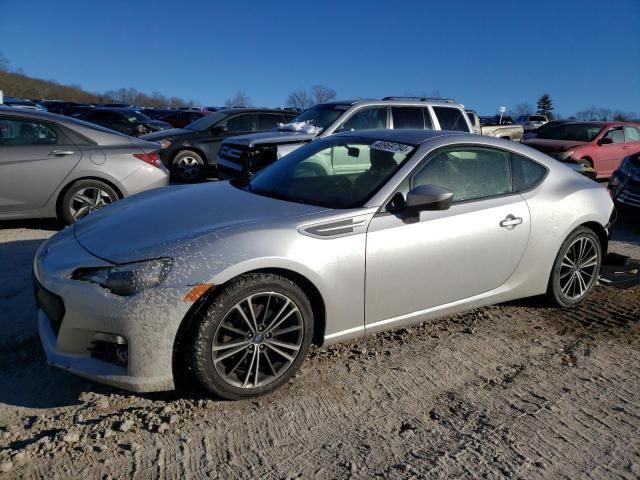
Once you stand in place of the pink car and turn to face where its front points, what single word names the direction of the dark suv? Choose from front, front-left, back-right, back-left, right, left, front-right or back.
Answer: front

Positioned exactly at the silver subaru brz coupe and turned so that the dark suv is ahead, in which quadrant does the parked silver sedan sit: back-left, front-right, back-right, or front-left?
front-left

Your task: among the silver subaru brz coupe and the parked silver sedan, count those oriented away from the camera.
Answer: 0

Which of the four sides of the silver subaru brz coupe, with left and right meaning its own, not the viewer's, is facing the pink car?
back

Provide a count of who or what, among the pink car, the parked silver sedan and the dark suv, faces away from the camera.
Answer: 0

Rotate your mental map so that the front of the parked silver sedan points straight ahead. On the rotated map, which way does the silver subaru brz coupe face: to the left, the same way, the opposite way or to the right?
the same way

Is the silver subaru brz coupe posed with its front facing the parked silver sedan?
no

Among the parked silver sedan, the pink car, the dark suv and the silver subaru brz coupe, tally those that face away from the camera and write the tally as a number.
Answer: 0

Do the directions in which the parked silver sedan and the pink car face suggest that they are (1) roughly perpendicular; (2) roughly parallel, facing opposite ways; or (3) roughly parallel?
roughly parallel

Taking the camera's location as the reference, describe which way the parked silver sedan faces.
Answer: facing to the left of the viewer

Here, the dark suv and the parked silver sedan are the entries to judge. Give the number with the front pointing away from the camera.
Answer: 0

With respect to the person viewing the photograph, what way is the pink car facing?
facing the viewer and to the left of the viewer

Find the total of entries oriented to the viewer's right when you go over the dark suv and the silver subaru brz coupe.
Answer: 0

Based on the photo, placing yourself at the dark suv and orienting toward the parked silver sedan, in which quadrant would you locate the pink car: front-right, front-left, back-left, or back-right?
back-left

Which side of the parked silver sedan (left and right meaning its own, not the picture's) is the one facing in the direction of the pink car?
back
